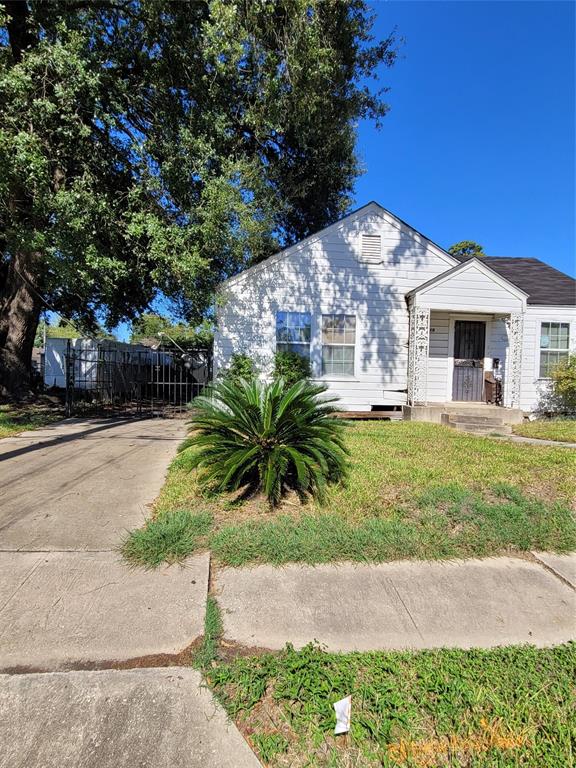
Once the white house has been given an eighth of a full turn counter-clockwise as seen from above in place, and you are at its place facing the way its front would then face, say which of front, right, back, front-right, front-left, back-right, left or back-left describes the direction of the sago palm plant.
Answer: front-right

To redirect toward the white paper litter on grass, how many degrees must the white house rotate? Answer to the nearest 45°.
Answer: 0° — it already faces it

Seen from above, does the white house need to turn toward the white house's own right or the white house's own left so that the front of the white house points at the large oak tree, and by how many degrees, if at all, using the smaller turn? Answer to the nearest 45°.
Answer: approximately 45° to the white house's own right

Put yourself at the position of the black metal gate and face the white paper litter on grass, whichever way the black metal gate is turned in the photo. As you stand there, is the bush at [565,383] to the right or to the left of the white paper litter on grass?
left

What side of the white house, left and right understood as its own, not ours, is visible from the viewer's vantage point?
front

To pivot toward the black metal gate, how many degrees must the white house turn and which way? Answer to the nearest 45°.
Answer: approximately 90° to its right

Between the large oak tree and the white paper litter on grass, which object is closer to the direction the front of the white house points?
the white paper litter on grass

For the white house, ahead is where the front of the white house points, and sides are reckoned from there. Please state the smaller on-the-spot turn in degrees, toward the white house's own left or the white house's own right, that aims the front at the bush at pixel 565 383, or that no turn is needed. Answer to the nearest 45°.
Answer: approximately 90° to the white house's own left

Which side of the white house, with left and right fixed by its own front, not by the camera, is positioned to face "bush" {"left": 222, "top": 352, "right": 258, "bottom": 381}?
right

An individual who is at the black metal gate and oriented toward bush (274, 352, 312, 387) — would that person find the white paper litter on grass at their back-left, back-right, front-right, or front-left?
front-right

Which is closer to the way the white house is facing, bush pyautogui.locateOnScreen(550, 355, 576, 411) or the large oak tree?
the bush

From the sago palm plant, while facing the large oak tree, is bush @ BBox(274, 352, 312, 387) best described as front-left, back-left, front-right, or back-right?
front-right
